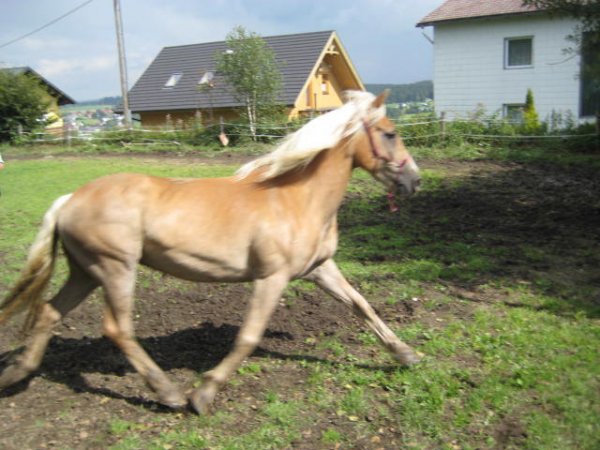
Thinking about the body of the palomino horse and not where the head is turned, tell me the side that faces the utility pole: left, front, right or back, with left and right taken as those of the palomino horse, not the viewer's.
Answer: left

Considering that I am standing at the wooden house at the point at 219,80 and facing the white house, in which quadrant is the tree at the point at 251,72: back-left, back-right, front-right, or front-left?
front-right

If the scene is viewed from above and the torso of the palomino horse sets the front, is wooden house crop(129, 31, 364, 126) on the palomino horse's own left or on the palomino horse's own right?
on the palomino horse's own left

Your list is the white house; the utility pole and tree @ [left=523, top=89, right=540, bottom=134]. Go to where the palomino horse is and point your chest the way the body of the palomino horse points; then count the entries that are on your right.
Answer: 0

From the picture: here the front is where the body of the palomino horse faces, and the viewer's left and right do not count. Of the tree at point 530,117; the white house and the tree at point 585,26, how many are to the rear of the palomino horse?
0

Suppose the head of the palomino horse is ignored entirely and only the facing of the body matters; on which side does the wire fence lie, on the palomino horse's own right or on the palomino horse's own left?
on the palomino horse's own left

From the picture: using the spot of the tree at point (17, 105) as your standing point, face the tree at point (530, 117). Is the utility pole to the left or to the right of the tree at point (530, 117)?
left

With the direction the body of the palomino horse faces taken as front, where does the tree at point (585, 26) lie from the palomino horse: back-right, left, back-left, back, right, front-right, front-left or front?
front-left

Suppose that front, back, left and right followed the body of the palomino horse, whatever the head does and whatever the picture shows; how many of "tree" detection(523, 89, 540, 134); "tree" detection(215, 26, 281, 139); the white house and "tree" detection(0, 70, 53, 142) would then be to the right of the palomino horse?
0

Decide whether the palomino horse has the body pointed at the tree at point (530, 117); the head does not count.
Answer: no

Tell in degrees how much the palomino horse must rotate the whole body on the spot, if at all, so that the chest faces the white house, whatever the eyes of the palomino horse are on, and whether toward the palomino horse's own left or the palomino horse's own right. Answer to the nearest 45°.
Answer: approximately 45° to the palomino horse's own left

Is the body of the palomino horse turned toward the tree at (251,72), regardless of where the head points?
no

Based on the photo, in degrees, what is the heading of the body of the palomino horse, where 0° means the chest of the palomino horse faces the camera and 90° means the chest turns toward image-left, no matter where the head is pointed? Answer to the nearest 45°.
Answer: approximately 270°

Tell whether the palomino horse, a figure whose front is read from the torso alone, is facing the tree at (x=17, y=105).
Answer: no

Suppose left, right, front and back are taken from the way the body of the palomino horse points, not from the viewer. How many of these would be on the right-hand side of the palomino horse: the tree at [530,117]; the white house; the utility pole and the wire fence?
0
